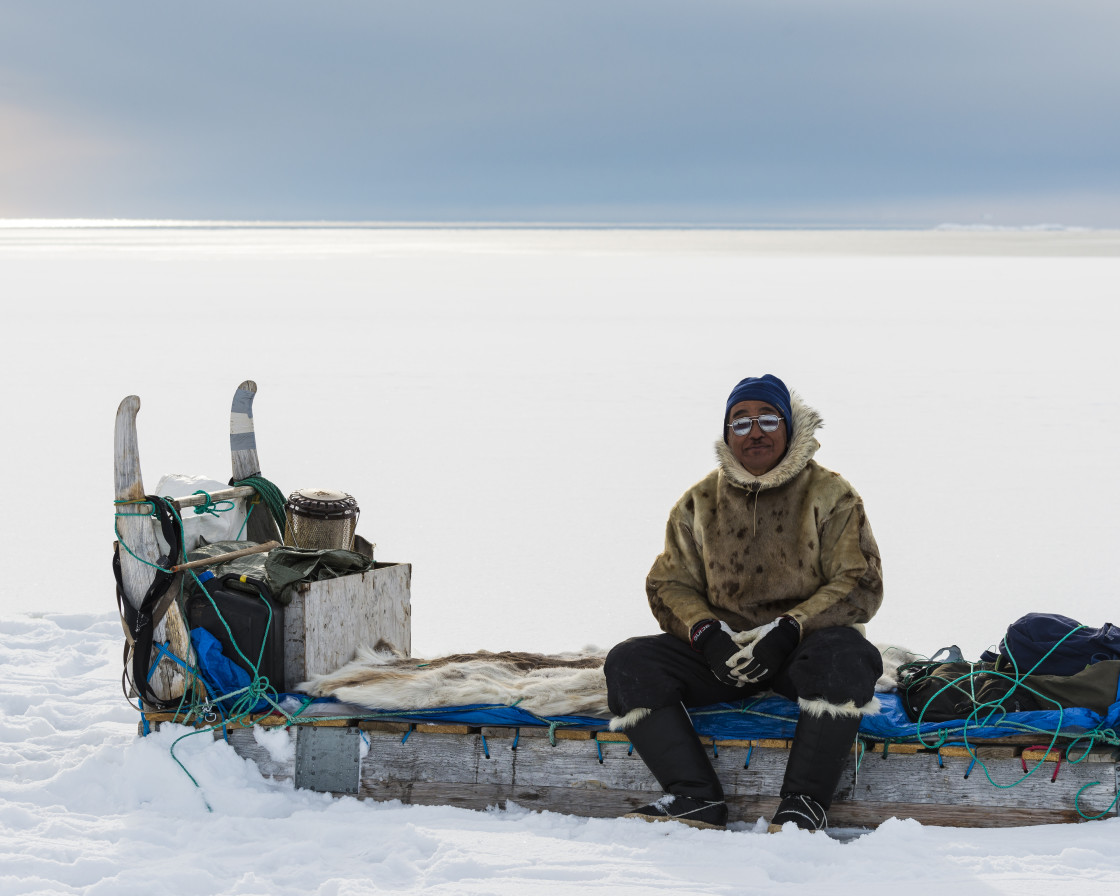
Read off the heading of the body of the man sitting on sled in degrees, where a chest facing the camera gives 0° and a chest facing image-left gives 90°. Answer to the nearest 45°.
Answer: approximately 0°

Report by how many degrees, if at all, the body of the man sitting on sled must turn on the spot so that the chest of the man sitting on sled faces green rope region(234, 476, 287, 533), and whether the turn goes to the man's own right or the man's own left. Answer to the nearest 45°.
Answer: approximately 135° to the man's own right

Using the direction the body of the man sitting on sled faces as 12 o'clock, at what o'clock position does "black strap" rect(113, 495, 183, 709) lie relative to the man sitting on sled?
The black strap is roughly at 3 o'clock from the man sitting on sled.
